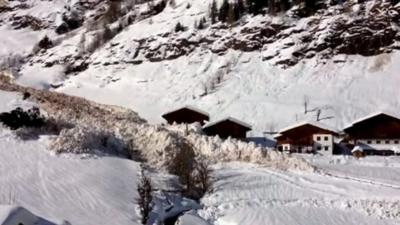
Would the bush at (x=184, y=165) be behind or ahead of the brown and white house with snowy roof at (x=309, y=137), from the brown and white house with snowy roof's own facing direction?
ahead

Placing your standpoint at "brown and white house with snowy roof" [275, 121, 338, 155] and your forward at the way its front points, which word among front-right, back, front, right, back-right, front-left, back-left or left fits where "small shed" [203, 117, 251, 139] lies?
right

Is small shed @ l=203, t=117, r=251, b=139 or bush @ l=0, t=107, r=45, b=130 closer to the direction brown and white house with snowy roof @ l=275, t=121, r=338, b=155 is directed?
the bush

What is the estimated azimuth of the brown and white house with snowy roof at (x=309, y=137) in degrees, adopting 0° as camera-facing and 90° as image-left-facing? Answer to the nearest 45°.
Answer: approximately 0°

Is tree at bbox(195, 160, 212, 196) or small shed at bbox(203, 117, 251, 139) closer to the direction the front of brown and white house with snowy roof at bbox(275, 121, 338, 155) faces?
the tree
